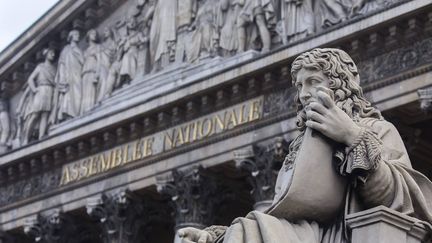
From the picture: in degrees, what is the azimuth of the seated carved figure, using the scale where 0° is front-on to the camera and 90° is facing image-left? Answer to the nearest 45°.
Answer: approximately 45°
